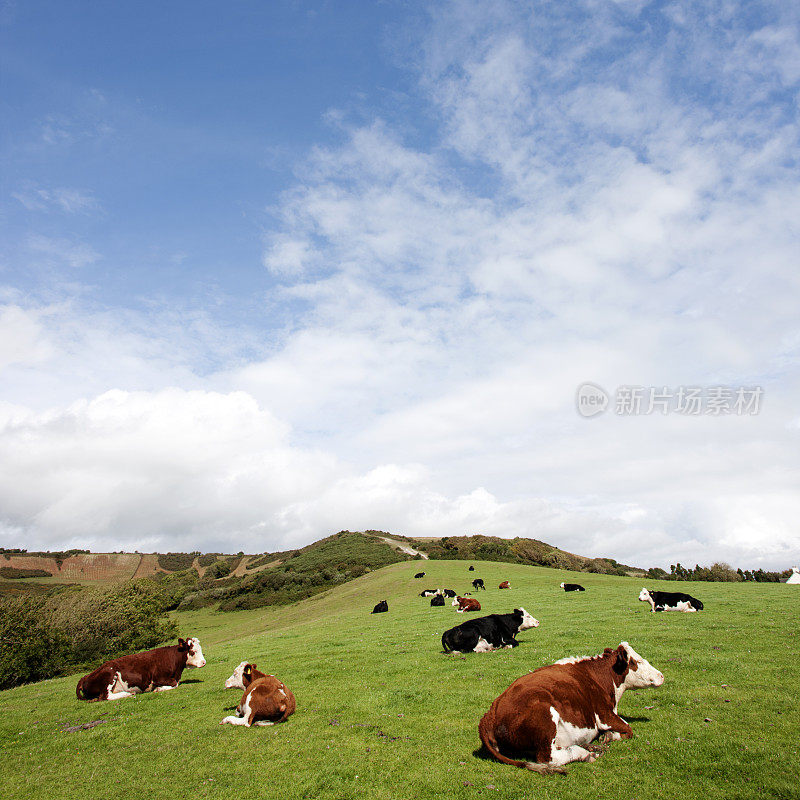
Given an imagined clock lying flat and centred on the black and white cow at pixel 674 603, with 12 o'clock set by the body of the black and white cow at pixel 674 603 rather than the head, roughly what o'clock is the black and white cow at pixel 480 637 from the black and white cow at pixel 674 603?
the black and white cow at pixel 480 637 is roughly at 10 o'clock from the black and white cow at pixel 674 603.

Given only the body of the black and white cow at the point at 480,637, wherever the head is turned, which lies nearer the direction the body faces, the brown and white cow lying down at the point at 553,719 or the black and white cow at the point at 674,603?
the black and white cow

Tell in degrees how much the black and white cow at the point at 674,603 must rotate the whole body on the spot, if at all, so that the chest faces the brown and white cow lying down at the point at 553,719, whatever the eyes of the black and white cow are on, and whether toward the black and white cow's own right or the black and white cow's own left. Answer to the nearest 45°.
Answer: approximately 90° to the black and white cow's own left

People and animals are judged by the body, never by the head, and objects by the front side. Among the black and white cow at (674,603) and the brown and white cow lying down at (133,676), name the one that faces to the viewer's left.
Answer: the black and white cow

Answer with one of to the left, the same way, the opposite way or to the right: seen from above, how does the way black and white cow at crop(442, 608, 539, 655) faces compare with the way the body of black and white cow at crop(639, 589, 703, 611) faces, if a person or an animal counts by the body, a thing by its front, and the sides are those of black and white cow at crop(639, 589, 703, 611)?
the opposite way

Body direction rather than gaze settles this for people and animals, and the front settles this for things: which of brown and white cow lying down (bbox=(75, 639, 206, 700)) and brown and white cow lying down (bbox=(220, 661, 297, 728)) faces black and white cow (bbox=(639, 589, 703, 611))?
brown and white cow lying down (bbox=(75, 639, 206, 700))

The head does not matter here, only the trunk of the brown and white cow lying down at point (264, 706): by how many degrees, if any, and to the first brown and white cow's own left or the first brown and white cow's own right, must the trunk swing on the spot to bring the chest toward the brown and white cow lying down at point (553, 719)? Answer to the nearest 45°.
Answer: approximately 180°

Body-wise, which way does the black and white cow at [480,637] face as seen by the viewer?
to the viewer's right

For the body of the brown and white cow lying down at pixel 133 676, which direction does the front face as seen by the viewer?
to the viewer's right

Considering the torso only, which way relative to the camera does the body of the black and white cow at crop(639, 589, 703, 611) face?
to the viewer's left

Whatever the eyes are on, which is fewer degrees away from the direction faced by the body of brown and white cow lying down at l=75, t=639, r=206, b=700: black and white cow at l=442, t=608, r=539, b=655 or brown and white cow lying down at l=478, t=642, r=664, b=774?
the black and white cow

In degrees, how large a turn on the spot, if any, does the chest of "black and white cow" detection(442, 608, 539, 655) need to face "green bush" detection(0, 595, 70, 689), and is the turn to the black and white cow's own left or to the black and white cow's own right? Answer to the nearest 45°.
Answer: approximately 180°

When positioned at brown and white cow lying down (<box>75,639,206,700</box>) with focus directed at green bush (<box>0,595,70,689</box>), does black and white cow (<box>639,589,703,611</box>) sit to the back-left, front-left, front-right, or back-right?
back-right
